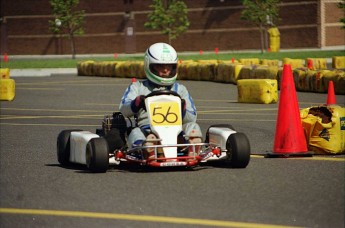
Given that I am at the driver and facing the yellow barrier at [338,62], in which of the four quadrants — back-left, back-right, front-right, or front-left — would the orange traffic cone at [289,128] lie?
front-right

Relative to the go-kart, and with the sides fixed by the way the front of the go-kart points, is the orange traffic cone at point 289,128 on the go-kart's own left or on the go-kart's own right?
on the go-kart's own left

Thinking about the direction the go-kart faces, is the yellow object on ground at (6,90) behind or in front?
behind

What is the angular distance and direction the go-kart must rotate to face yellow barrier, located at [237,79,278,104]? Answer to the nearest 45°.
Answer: approximately 180°

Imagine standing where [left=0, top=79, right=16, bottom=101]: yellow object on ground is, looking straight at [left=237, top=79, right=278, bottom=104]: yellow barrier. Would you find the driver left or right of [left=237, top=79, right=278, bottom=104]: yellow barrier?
right

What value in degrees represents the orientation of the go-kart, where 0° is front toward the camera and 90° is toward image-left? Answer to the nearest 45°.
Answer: approximately 0°
